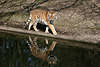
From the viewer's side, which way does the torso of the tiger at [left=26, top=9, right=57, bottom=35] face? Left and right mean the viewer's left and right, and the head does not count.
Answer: facing the viewer and to the right of the viewer
